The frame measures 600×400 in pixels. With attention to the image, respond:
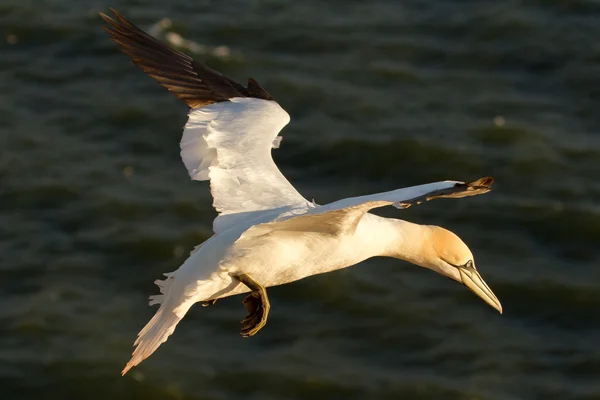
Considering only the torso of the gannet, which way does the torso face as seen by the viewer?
to the viewer's right
